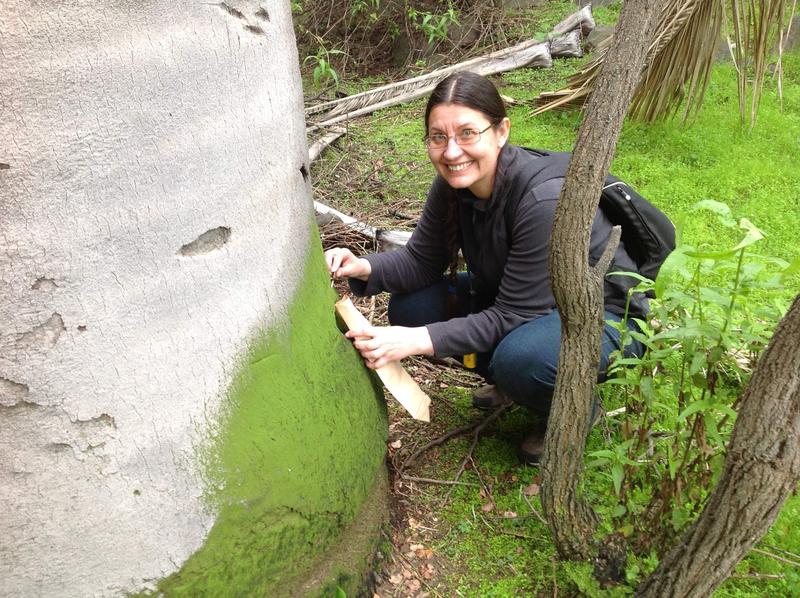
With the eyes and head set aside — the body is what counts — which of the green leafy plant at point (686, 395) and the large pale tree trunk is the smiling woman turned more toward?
the large pale tree trunk

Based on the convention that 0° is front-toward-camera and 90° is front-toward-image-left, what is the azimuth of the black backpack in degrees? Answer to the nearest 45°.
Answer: approximately 270°

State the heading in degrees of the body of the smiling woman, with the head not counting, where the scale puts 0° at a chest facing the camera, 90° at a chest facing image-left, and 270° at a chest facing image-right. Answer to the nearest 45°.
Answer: approximately 45°

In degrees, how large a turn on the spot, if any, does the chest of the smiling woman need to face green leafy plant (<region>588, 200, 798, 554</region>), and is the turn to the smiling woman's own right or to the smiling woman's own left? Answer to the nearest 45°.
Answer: approximately 90° to the smiling woman's own left

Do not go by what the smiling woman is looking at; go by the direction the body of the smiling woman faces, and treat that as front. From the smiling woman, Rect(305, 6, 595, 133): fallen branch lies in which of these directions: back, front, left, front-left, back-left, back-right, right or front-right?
back-right

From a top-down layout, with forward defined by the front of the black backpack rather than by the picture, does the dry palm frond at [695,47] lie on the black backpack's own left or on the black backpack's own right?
on the black backpack's own left

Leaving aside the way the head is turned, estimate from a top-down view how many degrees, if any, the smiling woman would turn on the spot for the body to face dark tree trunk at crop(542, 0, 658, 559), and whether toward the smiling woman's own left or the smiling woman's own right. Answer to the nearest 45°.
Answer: approximately 45° to the smiling woman's own left

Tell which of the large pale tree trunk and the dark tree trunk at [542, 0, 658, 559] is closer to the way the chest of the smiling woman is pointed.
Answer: the large pale tree trunk
